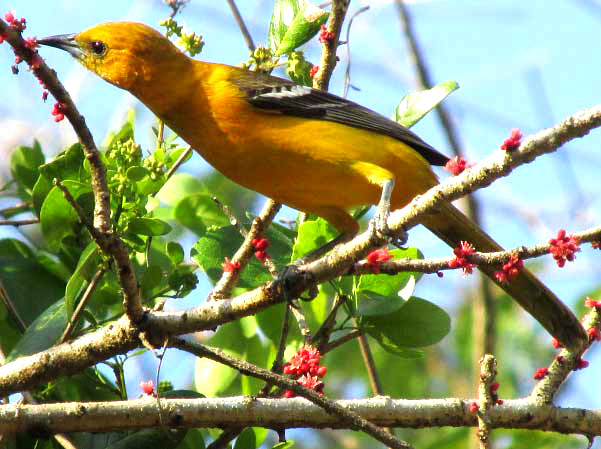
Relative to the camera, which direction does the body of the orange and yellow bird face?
to the viewer's left

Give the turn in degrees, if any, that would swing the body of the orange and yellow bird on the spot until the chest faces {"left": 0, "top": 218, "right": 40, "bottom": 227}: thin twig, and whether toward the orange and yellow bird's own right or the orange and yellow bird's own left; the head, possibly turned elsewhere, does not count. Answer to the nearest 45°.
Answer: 0° — it already faces it

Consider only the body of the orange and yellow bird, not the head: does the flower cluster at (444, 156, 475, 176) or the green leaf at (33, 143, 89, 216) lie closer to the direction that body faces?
the green leaf
